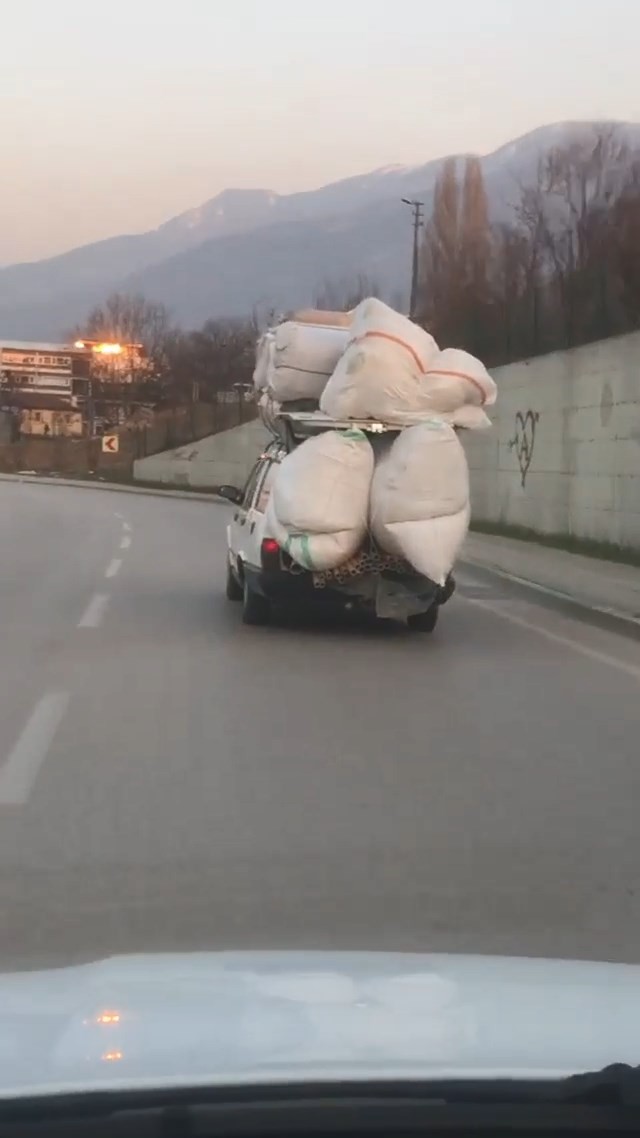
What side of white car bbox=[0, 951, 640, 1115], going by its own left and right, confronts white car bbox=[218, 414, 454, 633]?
front

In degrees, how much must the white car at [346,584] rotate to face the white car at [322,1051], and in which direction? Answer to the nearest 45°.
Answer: approximately 135° to its left

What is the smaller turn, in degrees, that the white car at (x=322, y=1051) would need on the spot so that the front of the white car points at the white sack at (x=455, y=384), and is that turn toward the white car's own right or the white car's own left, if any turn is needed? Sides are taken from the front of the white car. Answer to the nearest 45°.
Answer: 0° — it already faces it

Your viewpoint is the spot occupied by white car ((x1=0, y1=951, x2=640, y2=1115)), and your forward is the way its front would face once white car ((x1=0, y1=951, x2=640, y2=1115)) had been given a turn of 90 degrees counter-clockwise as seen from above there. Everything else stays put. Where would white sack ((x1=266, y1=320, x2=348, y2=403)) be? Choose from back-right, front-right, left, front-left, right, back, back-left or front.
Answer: right

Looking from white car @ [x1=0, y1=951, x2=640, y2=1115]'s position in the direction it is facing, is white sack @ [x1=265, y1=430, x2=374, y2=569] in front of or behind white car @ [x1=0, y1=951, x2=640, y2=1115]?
in front

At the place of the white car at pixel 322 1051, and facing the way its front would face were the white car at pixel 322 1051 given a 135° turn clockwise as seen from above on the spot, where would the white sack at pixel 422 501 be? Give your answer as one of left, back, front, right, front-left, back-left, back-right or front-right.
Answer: back-left

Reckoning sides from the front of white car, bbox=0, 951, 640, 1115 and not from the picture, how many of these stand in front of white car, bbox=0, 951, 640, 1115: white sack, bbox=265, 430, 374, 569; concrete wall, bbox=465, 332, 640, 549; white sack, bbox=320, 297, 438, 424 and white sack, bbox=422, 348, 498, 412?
4

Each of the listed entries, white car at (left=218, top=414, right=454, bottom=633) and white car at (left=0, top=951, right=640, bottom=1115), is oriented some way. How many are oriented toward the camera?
0

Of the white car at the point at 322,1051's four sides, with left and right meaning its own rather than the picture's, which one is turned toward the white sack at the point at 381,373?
front

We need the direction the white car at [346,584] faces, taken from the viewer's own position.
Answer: facing away from the viewer and to the left of the viewer

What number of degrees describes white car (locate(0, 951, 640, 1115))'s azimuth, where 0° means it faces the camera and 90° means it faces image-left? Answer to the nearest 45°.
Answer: approximately 180°
